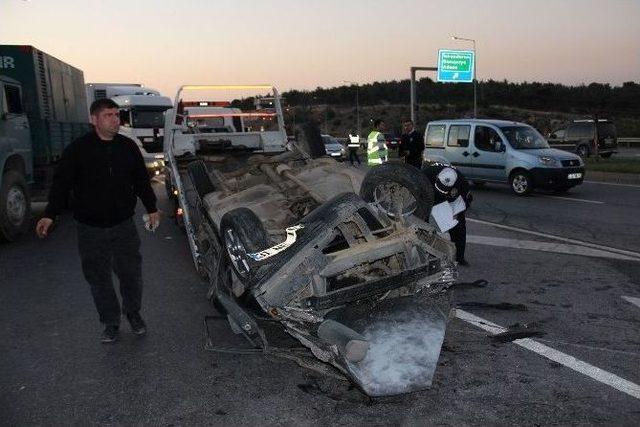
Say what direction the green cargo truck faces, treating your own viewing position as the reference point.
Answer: facing the viewer and to the left of the viewer

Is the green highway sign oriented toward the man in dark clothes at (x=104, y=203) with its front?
yes

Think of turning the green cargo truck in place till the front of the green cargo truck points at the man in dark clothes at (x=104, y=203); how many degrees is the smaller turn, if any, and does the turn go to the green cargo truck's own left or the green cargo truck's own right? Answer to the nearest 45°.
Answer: approximately 45° to the green cargo truck's own left

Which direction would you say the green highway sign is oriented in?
toward the camera

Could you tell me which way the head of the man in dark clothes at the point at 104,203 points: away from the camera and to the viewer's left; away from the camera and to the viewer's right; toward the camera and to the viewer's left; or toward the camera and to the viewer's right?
toward the camera and to the viewer's right

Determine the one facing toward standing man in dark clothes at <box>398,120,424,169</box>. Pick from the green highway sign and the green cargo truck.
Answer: the green highway sign

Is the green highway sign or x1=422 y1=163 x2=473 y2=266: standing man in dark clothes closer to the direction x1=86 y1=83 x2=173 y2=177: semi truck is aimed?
the standing man in dark clothes

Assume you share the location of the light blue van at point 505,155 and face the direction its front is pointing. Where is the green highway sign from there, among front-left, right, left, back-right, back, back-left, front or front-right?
back-left

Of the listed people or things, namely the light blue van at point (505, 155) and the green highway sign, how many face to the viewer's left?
0
